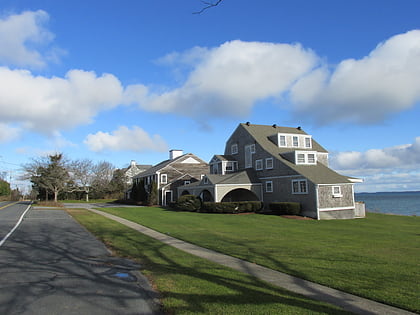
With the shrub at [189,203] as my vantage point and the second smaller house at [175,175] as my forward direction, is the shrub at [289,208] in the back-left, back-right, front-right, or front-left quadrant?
back-right

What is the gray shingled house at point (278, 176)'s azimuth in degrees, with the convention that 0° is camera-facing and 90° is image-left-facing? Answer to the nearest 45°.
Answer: approximately 45°

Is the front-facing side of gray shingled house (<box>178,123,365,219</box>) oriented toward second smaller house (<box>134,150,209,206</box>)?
no

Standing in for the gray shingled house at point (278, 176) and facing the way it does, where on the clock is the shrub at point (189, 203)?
The shrub is roughly at 1 o'clock from the gray shingled house.

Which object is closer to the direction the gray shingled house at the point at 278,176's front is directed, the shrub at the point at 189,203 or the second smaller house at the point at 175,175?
the shrub
